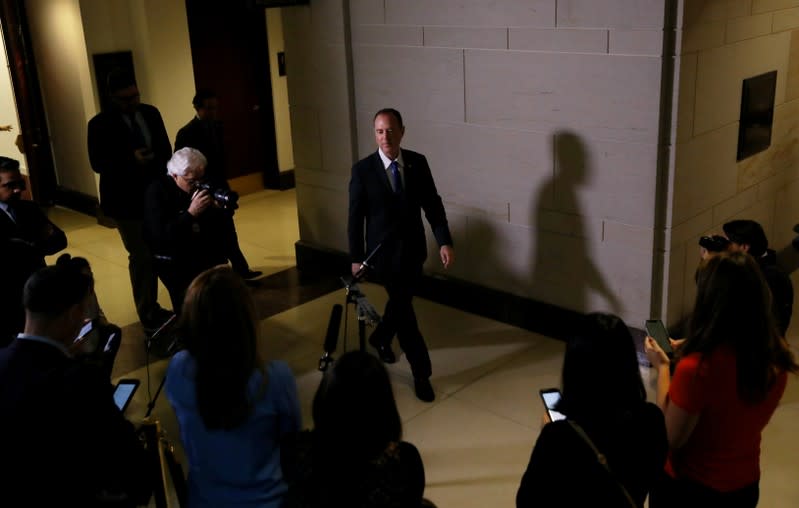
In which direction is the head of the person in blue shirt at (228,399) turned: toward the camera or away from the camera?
away from the camera

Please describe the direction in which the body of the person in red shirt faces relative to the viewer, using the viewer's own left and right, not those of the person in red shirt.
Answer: facing away from the viewer and to the left of the viewer

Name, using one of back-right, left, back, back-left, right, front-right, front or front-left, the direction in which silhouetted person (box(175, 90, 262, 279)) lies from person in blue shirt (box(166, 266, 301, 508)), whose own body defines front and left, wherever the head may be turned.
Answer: front

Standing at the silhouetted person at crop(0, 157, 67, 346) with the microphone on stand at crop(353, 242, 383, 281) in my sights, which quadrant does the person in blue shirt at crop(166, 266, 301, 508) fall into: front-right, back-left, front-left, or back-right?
front-right

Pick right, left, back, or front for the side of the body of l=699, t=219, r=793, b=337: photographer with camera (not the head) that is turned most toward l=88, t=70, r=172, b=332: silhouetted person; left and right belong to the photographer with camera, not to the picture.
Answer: front

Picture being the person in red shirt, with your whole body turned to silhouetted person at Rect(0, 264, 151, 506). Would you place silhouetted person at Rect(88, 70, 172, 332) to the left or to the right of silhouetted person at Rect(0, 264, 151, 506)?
right

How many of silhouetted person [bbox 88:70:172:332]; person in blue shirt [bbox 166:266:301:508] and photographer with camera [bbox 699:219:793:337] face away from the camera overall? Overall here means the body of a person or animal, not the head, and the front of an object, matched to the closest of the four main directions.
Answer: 1

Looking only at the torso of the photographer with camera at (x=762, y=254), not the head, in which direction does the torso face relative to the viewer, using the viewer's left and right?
facing to the left of the viewer

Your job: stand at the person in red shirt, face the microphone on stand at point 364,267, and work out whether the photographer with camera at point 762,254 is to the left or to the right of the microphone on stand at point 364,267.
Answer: right

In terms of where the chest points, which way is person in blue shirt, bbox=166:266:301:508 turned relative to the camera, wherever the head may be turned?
away from the camera

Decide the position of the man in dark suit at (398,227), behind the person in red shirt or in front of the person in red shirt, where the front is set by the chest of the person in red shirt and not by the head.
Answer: in front

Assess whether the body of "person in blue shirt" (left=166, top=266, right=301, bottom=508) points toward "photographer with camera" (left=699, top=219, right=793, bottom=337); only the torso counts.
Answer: no

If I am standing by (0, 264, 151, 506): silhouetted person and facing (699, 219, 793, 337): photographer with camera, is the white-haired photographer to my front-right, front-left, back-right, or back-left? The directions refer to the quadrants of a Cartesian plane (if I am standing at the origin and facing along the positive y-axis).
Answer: front-left

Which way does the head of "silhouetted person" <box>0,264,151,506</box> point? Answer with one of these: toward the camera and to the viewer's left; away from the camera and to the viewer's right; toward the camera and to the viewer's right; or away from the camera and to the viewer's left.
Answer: away from the camera and to the viewer's right

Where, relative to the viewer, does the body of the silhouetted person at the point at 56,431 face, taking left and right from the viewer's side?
facing away from the viewer and to the right of the viewer

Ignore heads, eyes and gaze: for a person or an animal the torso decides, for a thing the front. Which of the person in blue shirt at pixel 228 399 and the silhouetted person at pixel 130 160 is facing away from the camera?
the person in blue shirt at pixel 228 399

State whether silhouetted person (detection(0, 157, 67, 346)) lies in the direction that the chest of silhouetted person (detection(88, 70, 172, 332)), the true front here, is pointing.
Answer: no

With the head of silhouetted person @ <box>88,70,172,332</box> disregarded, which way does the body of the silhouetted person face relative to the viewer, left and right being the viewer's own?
facing the viewer and to the right of the viewer

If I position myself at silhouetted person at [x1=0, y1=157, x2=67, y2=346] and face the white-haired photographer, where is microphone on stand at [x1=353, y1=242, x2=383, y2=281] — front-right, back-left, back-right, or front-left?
front-right

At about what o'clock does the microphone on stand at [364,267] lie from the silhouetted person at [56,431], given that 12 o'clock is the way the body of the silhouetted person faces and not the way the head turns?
The microphone on stand is roughly at 12 o'clock from the silhouetted person.

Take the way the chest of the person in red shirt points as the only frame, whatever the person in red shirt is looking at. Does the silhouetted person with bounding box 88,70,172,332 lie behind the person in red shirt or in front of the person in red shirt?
in front
